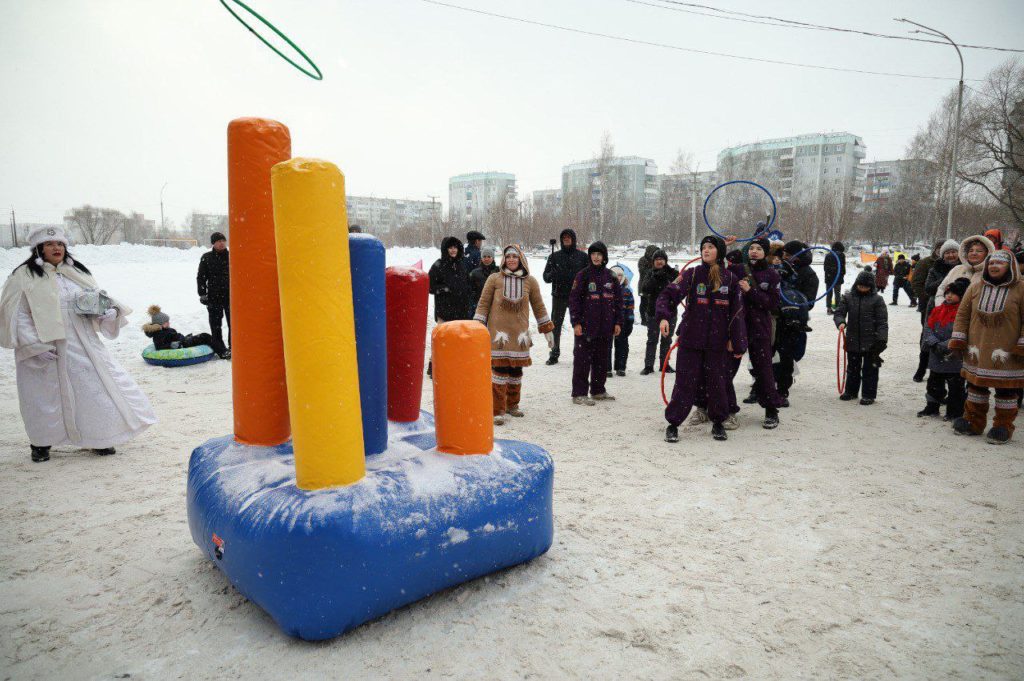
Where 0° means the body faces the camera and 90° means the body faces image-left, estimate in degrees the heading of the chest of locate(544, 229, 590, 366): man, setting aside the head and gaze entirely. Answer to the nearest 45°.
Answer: approximately 0°

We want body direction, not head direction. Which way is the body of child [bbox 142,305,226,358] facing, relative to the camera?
to the viewer's right

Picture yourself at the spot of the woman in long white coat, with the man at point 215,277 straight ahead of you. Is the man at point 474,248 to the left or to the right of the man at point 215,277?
right

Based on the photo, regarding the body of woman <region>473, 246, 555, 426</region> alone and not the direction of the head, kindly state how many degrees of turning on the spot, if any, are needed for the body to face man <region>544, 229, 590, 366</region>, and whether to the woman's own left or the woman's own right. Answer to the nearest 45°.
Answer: approximately 180°

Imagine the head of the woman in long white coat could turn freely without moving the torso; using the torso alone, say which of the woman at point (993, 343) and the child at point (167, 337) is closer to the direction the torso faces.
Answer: the woman

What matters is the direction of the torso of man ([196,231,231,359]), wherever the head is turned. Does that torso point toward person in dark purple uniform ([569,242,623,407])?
yes

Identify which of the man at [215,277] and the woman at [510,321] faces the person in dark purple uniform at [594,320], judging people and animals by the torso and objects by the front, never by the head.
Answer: the man

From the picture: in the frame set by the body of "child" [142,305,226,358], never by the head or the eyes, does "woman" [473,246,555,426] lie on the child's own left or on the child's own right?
on the child's own right

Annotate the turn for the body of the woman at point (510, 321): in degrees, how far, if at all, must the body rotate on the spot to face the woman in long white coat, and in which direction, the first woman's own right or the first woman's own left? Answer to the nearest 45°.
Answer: approximately 45° to the first woman's own right
